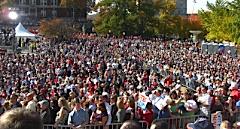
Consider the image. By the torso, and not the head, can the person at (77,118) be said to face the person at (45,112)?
no

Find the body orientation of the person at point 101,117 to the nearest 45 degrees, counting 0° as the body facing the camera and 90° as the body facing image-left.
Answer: approximately 45°

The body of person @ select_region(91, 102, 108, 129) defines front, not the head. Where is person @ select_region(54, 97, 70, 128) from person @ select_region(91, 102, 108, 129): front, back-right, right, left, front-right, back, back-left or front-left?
front-right

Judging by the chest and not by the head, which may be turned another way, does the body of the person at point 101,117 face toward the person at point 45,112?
no

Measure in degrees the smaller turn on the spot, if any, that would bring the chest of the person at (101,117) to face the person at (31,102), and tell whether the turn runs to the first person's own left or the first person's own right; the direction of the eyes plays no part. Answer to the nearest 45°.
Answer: approximately 45° to the first person's own right

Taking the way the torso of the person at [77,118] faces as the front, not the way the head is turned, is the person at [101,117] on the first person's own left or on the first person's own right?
on the first person's own left

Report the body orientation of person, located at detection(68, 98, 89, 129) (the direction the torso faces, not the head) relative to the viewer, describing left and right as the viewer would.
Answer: facing the viewer

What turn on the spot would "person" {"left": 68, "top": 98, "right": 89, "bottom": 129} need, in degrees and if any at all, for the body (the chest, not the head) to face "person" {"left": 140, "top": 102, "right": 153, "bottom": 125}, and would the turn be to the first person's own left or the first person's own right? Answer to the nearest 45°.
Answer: approximately 90° to the first person's own left
